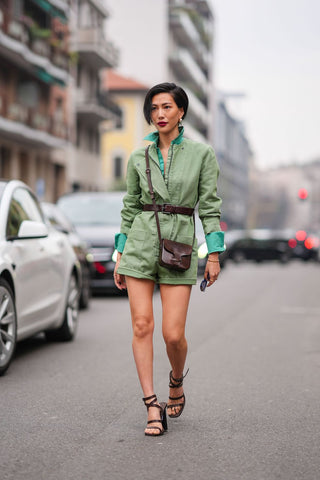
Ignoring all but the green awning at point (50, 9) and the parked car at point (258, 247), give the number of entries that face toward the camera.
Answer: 0

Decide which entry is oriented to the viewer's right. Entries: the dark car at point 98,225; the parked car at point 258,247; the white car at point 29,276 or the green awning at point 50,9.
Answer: the green awning

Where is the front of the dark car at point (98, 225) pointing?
toward the camera

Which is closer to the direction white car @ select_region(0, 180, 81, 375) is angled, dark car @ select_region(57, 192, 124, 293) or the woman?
the woman

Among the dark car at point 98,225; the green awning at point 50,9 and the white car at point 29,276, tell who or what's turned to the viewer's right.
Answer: the green awning

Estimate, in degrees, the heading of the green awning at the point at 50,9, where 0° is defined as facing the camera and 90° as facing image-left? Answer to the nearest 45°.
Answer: approximately 270°

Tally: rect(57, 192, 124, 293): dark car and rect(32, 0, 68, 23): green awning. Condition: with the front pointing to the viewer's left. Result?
0

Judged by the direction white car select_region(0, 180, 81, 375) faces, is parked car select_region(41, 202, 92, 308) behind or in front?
behind
